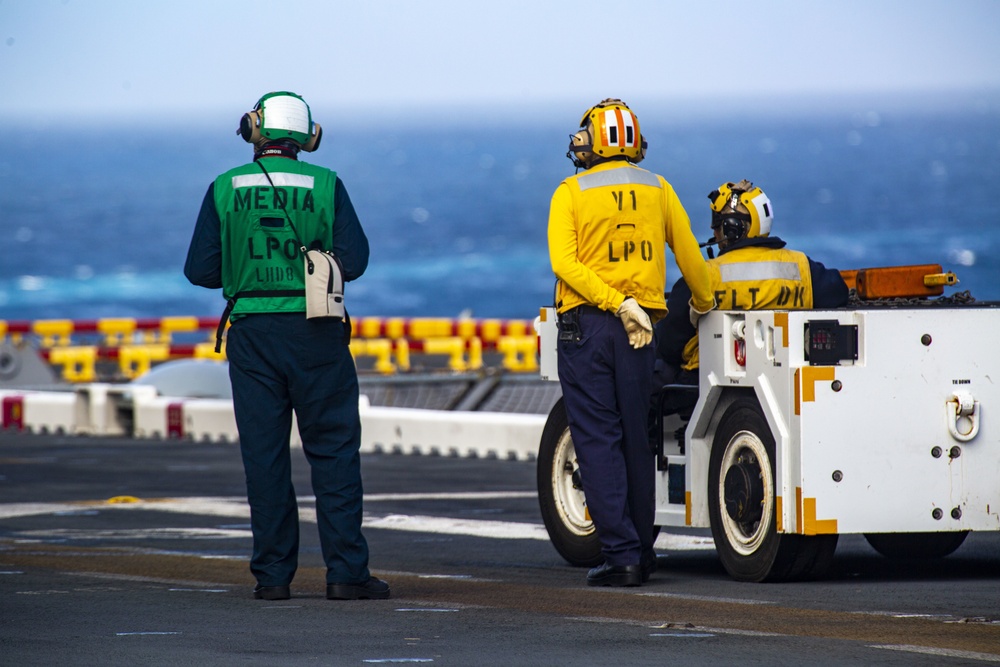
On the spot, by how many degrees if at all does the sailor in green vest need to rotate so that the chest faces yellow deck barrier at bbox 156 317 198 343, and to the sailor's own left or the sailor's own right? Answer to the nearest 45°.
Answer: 0° — they already face it

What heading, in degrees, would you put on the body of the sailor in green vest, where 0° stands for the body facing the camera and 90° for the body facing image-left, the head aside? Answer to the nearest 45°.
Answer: approximately 180°

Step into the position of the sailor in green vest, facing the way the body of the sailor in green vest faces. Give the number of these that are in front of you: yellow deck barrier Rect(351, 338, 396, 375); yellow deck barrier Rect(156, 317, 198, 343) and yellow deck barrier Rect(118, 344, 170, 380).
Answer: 3

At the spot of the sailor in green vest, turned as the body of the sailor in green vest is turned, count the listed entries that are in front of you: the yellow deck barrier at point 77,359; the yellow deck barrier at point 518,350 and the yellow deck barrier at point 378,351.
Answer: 3

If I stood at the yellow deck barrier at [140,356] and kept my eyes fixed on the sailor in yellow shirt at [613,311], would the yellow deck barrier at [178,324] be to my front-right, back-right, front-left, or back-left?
back-left

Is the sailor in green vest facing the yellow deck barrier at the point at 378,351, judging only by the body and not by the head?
yes

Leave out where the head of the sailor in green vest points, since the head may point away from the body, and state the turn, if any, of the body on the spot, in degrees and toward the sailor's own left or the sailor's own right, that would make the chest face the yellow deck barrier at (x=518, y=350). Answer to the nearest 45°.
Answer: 0° — they already face it

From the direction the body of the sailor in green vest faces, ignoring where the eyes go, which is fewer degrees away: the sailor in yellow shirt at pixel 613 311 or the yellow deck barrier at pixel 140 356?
the yellow deck barrier

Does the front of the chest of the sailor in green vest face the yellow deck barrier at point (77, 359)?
yes

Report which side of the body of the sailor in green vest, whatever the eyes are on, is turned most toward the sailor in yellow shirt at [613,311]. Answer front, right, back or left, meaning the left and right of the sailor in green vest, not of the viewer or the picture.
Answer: right

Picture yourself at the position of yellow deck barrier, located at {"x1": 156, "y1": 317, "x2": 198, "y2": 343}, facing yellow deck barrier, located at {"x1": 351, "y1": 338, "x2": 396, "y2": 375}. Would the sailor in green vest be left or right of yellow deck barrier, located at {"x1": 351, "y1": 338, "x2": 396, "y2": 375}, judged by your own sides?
right
